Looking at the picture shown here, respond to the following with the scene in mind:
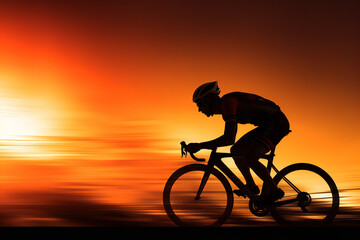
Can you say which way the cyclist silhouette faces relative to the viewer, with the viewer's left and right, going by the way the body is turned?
facing to the left of the viewer
